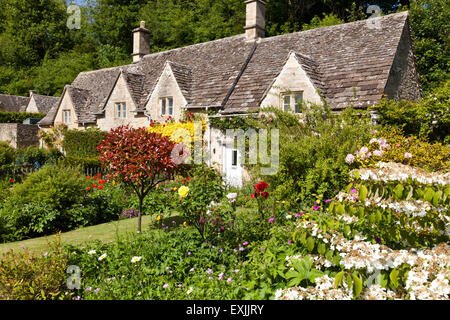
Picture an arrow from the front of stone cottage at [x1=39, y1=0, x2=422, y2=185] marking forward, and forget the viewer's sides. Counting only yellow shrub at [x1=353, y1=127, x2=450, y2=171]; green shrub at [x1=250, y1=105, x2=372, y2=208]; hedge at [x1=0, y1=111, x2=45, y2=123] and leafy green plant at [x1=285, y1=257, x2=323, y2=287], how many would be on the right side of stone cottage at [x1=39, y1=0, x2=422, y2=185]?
1

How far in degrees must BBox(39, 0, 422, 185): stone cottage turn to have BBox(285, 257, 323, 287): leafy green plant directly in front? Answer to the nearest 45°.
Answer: approximately 45° to its left

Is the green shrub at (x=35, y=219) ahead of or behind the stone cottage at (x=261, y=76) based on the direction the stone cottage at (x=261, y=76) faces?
ahead

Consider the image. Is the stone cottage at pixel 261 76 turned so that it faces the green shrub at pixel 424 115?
no

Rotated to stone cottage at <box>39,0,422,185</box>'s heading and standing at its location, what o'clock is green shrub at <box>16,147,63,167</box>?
The green shrub is roughly at 2 o'clock from the stone cottage.

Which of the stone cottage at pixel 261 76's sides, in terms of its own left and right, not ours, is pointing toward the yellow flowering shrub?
front

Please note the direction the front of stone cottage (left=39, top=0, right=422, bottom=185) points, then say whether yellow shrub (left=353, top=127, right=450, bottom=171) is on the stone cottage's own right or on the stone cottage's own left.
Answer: on the stone cottage's own left

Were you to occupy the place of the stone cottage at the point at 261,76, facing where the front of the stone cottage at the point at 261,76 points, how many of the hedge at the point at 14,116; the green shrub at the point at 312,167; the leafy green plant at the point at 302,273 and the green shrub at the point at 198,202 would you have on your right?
1

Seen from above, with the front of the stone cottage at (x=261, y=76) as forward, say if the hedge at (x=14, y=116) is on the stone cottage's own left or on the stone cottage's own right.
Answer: on the stone cottage's own right

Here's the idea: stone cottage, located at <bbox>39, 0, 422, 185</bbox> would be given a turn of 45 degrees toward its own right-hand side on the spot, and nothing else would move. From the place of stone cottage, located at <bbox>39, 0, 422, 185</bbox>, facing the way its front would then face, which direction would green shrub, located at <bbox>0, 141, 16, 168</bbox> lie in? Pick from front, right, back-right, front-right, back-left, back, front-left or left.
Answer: front

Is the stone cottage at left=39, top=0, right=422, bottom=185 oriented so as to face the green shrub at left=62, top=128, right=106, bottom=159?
no
